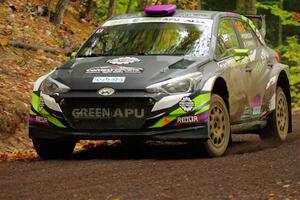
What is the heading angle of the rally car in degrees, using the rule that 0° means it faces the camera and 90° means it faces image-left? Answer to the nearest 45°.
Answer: approximately 45°

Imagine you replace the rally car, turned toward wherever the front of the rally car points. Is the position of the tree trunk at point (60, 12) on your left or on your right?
on your right

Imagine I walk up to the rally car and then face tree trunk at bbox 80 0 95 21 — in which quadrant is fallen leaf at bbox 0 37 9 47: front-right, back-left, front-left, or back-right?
front-left

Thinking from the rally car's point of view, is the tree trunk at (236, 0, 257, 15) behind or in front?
behind

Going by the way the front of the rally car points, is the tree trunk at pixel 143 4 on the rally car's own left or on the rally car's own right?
on the rally car's own right

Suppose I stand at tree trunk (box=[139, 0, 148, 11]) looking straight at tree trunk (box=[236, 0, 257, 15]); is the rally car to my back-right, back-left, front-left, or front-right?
front-right

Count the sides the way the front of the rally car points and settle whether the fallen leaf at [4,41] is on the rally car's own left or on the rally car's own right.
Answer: on the rally car's own right
